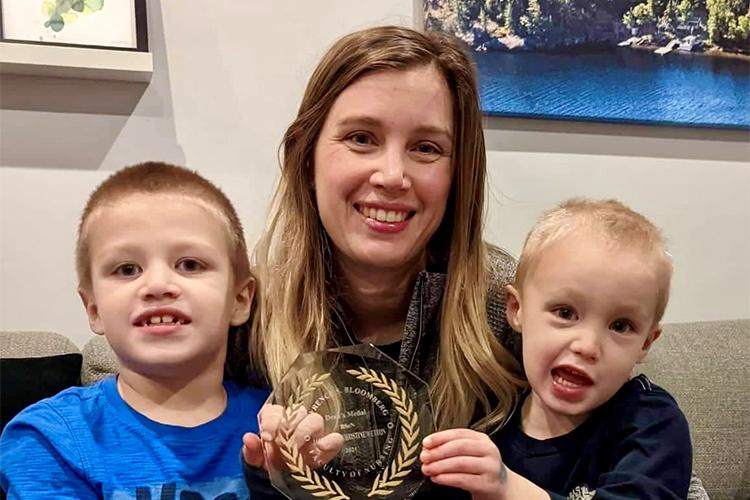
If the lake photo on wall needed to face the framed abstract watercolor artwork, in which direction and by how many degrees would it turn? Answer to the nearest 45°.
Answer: approximately 45° to its right

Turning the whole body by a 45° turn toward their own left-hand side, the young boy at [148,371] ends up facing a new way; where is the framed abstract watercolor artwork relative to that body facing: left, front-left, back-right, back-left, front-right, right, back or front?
back-left

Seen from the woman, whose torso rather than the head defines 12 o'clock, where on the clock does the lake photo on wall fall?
The lake photo on wall is roughly at 7 o'clock from the woman.

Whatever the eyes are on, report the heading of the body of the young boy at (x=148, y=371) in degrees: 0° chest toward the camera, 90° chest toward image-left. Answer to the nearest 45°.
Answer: approximately 0°
